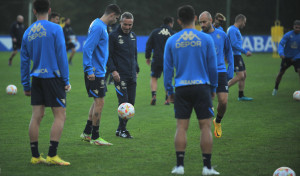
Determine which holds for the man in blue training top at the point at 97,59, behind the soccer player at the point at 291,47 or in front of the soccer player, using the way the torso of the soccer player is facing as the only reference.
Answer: in front

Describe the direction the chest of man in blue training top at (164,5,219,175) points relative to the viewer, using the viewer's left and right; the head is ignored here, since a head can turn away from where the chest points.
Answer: facing away from the viewer

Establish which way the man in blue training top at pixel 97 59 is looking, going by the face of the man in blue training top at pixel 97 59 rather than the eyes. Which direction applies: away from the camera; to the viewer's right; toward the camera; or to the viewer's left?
to the viewer's right

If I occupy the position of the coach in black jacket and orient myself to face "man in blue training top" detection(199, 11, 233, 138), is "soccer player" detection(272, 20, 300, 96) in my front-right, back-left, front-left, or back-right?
front-left

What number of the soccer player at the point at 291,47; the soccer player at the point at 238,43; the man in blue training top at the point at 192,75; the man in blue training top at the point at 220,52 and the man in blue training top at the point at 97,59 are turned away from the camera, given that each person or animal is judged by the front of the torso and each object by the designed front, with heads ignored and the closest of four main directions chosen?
1

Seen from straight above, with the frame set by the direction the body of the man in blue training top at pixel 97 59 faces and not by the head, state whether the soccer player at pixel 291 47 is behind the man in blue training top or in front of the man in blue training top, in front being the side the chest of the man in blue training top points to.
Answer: in front

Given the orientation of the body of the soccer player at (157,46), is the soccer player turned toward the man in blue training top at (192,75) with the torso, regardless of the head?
no

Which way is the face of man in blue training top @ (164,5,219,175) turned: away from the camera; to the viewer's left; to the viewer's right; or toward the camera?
away from the camera

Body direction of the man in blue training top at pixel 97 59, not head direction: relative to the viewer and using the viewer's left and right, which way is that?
facing to the right of the viewer

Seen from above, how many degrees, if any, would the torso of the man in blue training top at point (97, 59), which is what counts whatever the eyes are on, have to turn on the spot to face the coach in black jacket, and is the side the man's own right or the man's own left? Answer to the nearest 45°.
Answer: approximately 45° to the man's own left
